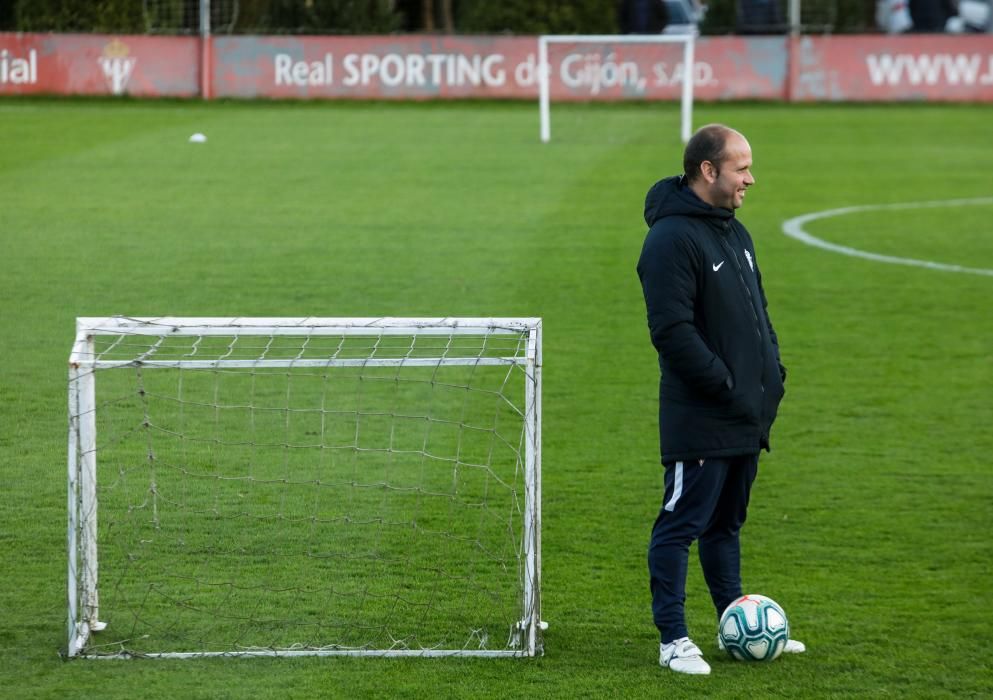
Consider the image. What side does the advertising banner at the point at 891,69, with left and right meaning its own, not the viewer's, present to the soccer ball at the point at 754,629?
front

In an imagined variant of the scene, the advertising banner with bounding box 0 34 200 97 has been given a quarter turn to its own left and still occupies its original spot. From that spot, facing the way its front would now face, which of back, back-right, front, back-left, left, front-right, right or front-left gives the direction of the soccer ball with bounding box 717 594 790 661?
right

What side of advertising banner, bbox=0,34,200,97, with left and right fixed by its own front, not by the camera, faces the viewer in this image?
front

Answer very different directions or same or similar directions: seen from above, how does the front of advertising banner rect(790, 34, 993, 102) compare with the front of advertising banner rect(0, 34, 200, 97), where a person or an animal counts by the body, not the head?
same or similar directions

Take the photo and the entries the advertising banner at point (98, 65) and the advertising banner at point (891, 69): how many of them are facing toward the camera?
2

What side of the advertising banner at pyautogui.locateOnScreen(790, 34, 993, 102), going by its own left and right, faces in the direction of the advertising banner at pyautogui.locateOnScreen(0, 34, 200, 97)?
right

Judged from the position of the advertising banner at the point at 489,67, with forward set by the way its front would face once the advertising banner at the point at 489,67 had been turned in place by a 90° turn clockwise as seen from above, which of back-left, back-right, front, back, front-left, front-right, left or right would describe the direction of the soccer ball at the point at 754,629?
left

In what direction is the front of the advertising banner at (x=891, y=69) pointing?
toward the camera

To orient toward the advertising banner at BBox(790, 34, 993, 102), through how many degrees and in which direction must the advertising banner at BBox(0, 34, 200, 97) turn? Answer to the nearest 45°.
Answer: approximately 90° to its left
